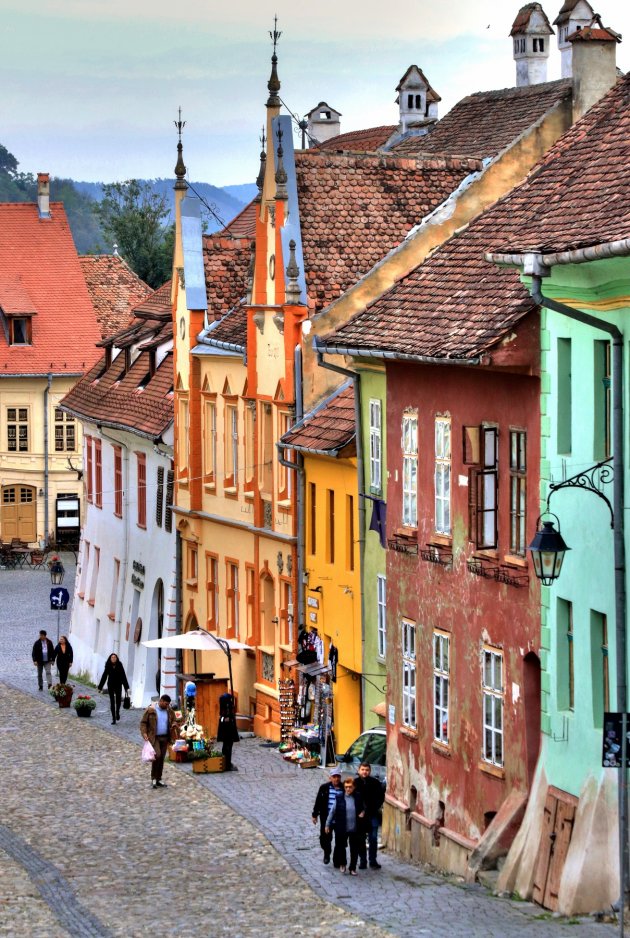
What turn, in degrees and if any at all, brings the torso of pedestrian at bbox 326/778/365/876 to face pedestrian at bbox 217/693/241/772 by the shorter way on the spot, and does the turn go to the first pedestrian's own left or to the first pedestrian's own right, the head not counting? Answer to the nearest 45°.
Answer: approximately 180°

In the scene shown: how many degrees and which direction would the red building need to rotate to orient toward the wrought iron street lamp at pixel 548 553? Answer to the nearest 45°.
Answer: approximately 45° to its left

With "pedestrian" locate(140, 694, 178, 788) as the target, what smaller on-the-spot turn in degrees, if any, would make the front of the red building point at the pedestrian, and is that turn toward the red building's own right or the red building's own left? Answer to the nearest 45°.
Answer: approximately 90° to the red building's own right

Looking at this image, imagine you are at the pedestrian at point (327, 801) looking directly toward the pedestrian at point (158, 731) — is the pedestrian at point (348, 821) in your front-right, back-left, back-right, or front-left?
back-right

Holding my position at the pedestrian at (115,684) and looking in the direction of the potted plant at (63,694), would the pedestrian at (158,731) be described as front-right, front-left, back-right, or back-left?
back-left

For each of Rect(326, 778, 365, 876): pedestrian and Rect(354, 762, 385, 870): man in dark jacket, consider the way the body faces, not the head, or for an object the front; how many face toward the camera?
2
